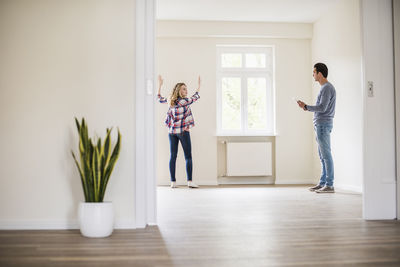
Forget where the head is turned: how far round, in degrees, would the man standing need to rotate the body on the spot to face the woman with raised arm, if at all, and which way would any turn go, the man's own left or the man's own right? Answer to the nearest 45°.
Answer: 0° — they already face them

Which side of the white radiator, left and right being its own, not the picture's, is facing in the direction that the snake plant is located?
front

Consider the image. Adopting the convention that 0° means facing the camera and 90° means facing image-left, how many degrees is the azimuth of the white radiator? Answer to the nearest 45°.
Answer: approximately 0°

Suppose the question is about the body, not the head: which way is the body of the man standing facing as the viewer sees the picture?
to the viewer's left

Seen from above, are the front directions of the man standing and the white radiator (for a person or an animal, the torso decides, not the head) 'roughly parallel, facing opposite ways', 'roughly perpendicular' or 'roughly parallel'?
roughly perpendicular

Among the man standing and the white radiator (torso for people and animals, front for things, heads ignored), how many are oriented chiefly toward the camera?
1

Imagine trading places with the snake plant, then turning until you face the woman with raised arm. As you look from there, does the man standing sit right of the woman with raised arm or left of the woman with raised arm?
right

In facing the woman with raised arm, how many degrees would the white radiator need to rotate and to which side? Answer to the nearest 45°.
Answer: approximately 45° to its right

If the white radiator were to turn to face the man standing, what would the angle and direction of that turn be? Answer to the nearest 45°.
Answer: approximately 45° to its left

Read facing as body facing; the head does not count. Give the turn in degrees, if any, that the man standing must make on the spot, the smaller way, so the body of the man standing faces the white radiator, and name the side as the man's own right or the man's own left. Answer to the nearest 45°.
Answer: approximately 45° to the man's own right

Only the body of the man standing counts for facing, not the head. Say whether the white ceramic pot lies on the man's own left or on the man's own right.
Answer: on the man's own left
